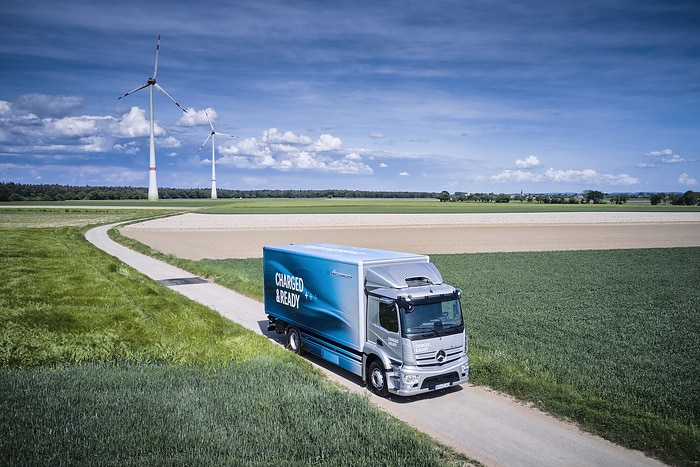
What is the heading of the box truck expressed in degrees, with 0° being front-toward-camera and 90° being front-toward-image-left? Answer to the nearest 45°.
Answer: approximately 315°
